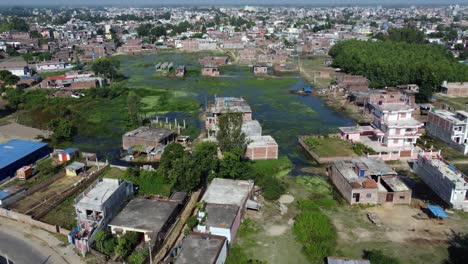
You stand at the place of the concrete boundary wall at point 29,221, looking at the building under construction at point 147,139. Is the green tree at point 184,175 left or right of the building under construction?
right

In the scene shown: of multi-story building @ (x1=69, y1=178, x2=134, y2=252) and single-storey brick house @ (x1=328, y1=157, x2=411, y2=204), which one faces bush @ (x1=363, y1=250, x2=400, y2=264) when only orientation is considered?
the single-storey brick house

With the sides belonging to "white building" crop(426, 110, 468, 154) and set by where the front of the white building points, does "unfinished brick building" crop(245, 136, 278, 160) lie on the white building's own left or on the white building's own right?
on the white building's own right

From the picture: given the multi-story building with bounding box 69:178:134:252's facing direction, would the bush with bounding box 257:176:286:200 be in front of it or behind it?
behind

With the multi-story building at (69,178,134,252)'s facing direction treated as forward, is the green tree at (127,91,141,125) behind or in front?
behind

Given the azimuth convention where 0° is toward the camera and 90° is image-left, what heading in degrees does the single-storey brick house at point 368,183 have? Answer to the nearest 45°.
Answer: approximately 0°

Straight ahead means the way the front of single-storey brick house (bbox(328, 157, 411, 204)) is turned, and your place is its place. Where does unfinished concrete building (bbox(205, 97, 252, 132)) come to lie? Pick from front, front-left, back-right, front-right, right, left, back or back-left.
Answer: back-right

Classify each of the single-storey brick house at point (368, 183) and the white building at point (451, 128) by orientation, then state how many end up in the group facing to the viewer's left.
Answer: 0

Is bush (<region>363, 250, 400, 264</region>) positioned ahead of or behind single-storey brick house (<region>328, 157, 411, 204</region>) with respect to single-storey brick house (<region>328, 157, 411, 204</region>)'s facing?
ahead

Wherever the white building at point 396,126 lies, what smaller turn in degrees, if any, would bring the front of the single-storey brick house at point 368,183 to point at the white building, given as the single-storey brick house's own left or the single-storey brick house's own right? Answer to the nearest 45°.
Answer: approximately 180°

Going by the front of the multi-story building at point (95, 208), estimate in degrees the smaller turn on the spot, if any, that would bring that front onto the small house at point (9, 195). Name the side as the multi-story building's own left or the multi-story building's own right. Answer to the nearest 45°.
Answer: approximately 90° to the multi-story building's own right
